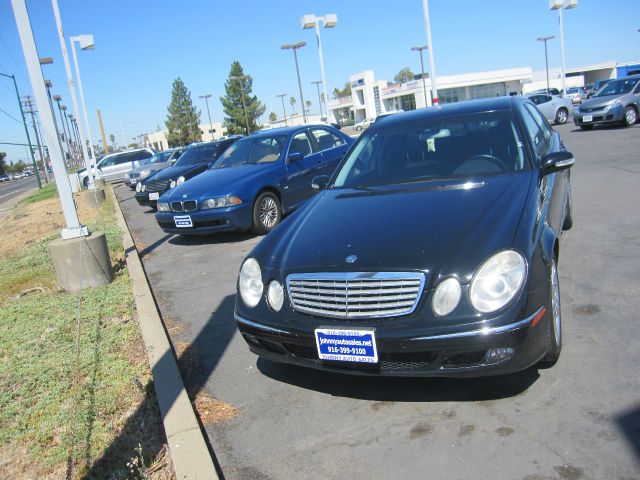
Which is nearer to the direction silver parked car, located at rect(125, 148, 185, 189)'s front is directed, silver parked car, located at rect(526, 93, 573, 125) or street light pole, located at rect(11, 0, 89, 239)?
the street light pole

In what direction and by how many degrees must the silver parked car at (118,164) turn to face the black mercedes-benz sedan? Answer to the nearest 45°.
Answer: approximately 45° to its left

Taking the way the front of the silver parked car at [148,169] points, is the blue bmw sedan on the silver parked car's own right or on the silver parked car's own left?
on the silver parked car's own left

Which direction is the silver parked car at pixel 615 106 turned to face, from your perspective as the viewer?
facing the viewer and to the left of the viewer

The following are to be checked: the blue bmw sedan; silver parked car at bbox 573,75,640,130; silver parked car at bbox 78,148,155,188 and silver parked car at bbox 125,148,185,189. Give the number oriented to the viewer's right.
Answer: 0

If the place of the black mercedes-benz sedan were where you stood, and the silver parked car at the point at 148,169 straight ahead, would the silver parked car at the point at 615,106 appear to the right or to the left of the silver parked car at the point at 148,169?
right

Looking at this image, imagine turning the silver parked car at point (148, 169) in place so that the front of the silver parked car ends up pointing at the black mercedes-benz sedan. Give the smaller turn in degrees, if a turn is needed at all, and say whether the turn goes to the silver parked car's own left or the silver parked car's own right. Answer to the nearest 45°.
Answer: approximately 45° to the silver parked car's own left

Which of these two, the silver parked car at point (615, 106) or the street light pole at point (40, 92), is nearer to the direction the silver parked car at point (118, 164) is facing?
the street light pole

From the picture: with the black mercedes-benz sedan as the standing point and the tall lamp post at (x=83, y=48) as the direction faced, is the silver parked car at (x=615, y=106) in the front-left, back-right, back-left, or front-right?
front-right

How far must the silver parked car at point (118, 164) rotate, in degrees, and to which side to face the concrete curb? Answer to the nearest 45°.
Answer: approximately 45° to its left

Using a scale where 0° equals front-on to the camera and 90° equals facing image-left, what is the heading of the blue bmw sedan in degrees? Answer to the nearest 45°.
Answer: approximately 45°

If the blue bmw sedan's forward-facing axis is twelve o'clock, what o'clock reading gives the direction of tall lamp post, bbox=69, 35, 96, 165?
The tall lamp post is roughly at 4 o'clock from the blue bmw sedan.

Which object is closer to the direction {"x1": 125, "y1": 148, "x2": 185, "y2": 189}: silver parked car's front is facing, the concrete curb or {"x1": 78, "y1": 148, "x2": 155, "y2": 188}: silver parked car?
the concrete curb

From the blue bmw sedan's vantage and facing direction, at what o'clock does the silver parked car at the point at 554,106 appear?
The silver parked car is roughly at 6 o'clock from the blue bmw sedan.

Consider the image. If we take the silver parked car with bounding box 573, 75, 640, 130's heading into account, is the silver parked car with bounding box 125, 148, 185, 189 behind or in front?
in front

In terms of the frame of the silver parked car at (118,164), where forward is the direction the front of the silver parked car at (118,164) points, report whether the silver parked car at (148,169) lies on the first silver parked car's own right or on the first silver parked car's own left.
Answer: on the first silver parked car's own left
